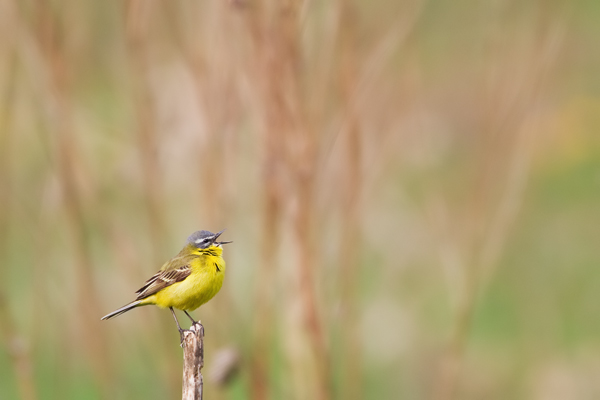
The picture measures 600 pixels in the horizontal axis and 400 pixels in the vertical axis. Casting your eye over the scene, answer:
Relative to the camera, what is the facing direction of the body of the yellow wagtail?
to the viewer's right
